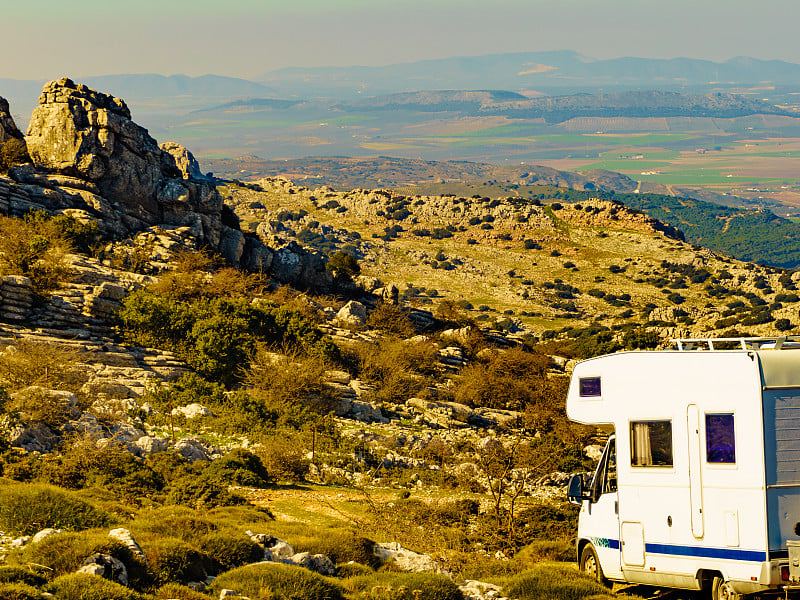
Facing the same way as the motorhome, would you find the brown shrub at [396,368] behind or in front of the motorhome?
in front

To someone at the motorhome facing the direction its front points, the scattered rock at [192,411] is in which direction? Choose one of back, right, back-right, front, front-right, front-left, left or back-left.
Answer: front

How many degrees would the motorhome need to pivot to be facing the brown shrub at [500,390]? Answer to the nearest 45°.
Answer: approximately 45° to its right

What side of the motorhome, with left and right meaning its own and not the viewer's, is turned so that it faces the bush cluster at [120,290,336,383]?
front

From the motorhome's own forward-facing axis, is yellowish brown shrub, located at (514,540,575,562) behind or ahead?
ahead

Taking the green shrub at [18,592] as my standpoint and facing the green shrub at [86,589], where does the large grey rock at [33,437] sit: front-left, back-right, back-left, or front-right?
back-left

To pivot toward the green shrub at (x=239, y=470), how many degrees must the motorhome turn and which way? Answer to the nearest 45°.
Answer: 0° — it already faces it

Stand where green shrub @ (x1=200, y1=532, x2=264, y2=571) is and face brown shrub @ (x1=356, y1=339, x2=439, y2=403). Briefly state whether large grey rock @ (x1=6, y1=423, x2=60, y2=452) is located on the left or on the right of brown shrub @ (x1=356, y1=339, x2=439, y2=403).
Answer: left

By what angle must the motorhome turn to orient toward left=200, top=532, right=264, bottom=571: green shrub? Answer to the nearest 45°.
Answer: approximately 45° to its left

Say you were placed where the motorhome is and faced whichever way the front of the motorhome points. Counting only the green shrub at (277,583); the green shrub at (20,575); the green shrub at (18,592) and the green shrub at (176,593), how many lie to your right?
0

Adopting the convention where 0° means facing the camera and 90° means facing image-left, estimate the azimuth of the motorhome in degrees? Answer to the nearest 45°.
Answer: approximately 135°
